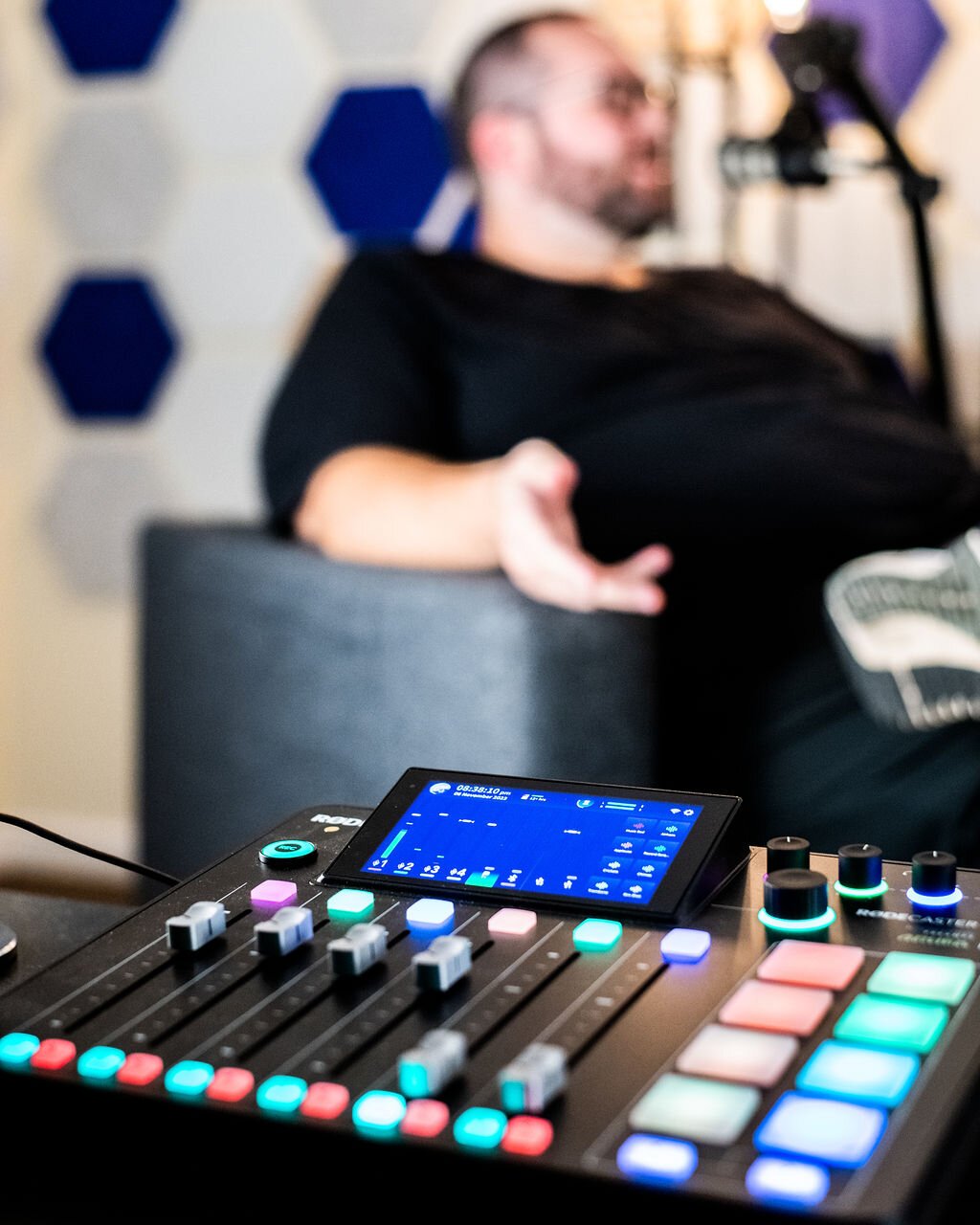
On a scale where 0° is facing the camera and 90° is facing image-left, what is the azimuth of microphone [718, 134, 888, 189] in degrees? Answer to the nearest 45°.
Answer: approximately 90°

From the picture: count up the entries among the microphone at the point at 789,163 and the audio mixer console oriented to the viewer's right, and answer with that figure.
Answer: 0

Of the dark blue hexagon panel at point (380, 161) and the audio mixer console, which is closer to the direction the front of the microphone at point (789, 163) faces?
the dark blue hexagon panel

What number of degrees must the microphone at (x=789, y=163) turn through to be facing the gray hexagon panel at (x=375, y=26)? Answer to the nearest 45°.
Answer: approximately 45° to its right

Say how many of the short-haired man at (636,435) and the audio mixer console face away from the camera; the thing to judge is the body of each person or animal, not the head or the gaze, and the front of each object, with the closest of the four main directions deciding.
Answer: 0

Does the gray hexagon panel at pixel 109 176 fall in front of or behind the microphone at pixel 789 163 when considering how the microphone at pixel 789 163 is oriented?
in front

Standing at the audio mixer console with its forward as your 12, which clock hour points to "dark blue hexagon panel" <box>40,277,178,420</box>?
The dark blue hexagon panel is roughly at 4 o'clock from the audio mixer console.

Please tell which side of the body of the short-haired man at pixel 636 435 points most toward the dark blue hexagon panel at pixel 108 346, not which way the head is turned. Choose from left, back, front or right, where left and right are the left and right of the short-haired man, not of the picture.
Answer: back

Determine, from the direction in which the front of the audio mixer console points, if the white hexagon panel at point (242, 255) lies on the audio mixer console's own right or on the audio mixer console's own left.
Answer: on the audio mixer console's own right

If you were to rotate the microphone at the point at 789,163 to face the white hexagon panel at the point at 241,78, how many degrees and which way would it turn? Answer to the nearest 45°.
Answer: approximately 45° to its right

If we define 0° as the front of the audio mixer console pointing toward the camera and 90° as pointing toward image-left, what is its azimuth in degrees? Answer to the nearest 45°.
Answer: approximately 45°
